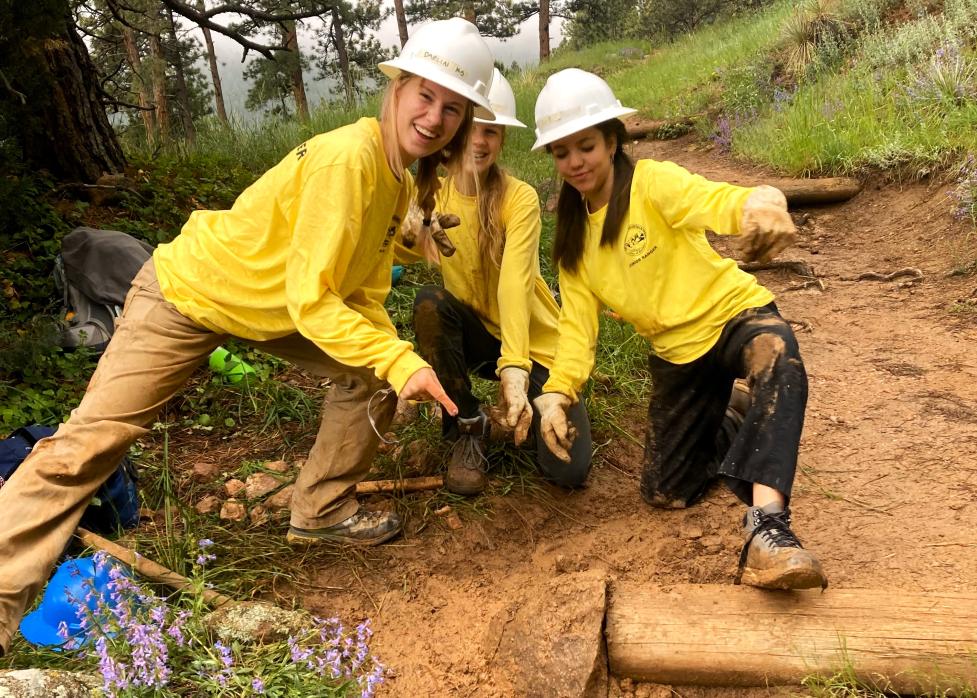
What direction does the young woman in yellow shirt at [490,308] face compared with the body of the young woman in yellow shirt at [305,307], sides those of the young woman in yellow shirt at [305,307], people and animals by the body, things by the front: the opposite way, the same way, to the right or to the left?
to the right

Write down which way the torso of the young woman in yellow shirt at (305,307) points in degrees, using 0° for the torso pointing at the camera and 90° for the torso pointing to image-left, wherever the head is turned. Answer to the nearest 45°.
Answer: approximately 270°

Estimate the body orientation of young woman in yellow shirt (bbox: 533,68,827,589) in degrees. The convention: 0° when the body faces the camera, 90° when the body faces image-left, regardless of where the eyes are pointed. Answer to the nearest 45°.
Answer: approximately 0°

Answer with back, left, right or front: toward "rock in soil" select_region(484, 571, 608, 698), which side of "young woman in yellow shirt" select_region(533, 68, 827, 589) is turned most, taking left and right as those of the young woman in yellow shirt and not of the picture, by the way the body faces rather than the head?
front

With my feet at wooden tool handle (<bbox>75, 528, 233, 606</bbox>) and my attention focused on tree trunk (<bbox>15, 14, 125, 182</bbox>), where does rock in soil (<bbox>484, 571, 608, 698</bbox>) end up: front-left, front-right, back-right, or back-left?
back-right

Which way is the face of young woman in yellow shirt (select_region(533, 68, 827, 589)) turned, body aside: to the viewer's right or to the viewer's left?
to the viewer's left

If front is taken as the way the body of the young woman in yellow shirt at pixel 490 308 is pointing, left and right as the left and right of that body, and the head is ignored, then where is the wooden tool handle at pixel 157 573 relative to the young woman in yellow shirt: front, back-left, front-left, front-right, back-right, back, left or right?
front-right

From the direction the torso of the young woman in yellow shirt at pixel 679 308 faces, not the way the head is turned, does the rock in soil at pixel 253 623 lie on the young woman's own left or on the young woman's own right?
on the young woman's own right

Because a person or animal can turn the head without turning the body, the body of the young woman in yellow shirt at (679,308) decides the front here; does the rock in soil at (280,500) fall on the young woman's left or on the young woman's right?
on the young woman's right

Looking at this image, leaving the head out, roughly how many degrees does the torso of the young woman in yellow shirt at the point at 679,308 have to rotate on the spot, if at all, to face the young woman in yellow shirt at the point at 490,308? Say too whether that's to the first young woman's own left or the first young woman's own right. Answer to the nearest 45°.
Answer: approximately 135° to the first young woman's own right
